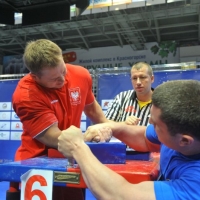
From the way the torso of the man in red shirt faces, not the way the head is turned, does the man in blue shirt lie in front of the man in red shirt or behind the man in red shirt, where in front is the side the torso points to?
in front

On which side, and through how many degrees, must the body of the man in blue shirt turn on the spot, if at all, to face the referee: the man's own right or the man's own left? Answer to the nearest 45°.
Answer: approximately 90° to the man's own right

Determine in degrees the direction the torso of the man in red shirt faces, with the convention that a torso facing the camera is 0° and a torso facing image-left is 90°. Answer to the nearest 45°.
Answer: approximately 315°

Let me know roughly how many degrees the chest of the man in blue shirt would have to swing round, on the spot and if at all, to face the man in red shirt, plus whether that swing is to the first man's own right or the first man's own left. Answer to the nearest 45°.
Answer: approximately 45° to the first man's own right

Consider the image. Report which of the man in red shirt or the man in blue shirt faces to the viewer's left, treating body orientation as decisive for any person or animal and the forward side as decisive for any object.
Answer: the man in blue shirt

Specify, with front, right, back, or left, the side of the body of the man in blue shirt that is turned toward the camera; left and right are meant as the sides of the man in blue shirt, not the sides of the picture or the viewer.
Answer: left

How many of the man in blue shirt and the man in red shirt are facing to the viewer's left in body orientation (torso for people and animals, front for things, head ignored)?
1

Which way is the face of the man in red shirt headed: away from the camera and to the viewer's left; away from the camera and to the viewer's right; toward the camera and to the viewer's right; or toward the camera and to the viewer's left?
toward the camera and to the viewer's right

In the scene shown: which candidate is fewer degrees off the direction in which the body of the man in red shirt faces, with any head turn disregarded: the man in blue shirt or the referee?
the man in blue shirt
